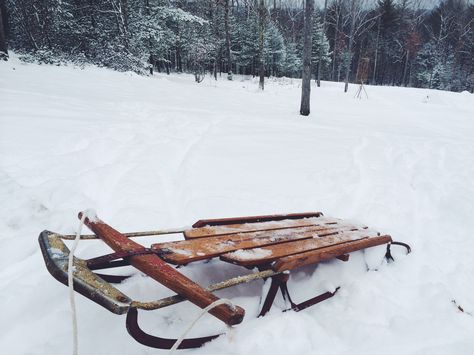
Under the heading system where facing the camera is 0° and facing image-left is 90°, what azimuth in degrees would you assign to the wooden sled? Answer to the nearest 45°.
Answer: approximately 45°
